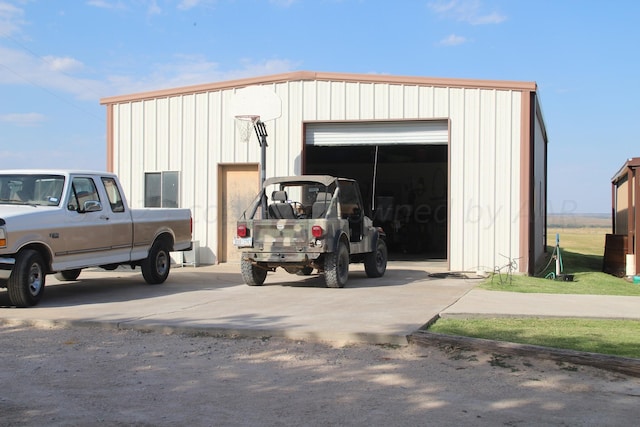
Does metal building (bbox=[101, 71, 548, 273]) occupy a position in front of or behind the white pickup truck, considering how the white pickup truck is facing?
behind

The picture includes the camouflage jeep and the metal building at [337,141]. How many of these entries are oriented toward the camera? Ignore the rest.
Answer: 1

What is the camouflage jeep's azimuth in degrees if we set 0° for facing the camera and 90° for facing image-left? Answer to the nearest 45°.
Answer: approximately 225°

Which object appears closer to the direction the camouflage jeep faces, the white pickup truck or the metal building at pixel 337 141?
the metal building

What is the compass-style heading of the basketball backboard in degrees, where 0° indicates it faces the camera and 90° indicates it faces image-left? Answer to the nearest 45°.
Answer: approximately 45°

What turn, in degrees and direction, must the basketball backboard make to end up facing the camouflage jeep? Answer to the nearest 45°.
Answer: approximately 45° to its left

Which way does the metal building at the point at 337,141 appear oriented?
toward the camera

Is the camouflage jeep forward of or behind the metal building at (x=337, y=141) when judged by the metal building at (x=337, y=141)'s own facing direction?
forward

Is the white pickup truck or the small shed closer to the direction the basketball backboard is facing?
the white pickup truck

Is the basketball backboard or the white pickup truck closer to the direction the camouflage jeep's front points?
the basketball backboard

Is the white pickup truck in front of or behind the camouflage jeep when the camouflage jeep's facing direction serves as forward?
behind

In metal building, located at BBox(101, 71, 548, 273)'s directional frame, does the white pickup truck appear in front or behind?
in front

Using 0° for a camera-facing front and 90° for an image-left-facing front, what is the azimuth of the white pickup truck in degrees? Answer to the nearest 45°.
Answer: approximately 45°
